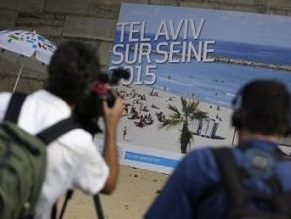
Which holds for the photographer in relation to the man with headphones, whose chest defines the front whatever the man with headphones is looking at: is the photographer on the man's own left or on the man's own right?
on the man's own left

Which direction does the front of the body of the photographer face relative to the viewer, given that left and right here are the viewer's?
facing away from the viewer and to the right of the viewer

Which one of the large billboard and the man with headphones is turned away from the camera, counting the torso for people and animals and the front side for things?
the man with headphones

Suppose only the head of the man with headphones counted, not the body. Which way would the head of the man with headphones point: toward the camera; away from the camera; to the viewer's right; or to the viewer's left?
away from the camera

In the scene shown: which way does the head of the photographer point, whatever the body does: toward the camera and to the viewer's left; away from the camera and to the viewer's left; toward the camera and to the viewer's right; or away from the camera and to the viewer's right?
away from the camera and to the viewer's right

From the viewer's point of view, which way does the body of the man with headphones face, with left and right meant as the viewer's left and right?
facing away from the viewer

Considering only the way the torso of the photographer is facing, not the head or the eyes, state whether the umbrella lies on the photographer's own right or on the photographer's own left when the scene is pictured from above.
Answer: on the photographer's own left

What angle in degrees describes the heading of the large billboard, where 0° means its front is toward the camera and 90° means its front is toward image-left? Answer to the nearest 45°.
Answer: approximately 0°

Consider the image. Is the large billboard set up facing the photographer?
yes
